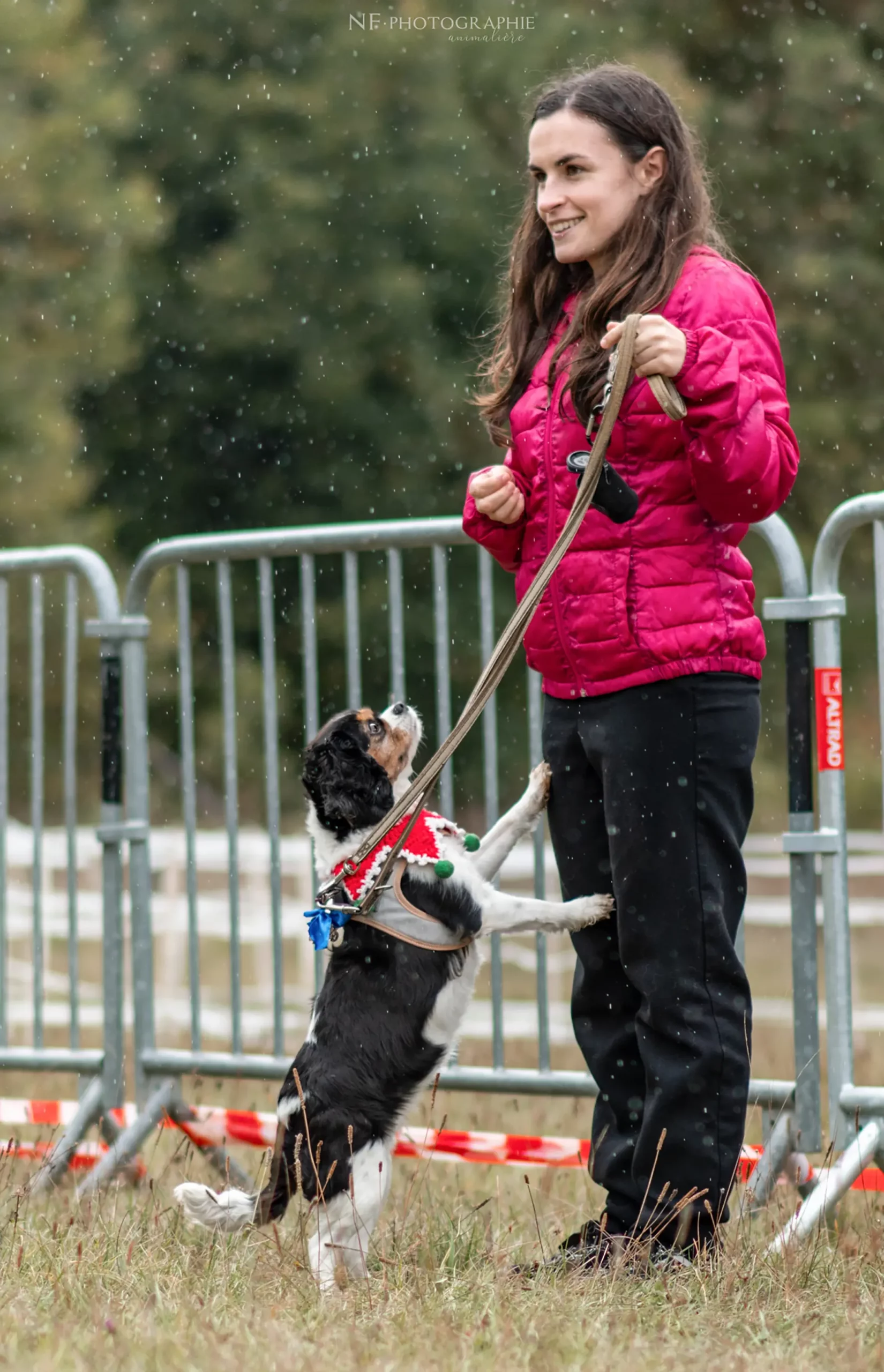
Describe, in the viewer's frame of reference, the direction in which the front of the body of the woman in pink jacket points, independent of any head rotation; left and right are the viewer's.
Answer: facing the viewer and to the left of the viewer

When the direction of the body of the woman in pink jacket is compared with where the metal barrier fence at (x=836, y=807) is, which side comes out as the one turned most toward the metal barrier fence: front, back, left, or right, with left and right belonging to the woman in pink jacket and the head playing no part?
back

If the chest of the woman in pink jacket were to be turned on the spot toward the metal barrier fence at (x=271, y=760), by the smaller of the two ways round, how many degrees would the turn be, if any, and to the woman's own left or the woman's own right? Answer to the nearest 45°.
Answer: approximately 90° to the woman's own right

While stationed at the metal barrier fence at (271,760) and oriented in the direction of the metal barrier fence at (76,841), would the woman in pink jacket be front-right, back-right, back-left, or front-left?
back-left
